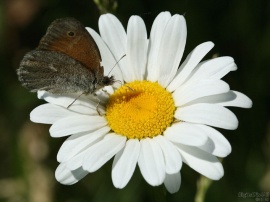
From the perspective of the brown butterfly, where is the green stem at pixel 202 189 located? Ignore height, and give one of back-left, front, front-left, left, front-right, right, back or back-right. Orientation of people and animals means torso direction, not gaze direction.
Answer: front-right

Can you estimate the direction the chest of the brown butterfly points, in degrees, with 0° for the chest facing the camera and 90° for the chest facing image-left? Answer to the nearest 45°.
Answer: approximately 270°
